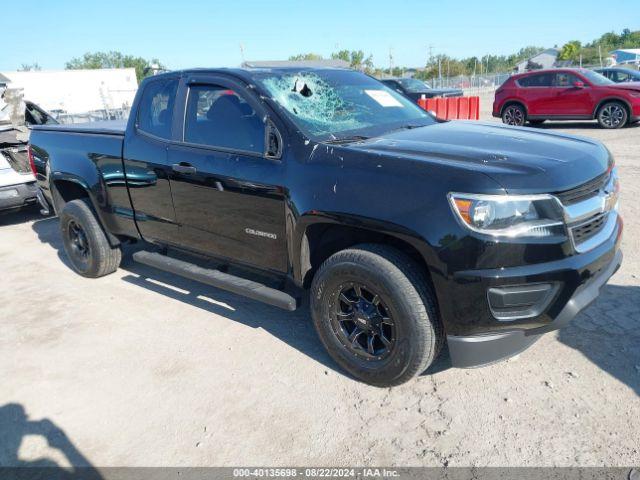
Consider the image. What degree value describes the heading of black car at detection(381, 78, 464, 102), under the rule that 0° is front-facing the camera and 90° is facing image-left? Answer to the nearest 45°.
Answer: approximately 270°

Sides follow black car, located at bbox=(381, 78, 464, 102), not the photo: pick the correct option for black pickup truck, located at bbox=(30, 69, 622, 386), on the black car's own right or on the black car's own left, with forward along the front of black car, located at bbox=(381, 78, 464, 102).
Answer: on the black car's own right

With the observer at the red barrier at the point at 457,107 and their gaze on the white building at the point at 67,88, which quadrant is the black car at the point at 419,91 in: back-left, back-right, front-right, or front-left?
front-right

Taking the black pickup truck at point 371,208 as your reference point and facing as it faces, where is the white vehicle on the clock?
The white vehicle is roughly at 6 o'clock from the black pickup truck.

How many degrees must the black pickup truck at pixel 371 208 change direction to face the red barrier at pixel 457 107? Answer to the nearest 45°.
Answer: approximately 135° to its left

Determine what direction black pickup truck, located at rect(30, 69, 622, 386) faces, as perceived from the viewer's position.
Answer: facing the viewer and to the right of the viewer

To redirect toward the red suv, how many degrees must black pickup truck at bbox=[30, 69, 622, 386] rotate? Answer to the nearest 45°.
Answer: approximately 90° to its left

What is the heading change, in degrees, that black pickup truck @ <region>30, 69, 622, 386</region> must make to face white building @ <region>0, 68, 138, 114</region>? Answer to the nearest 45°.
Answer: approximately 180°

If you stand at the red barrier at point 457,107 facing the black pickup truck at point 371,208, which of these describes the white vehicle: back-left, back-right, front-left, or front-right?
front-right
